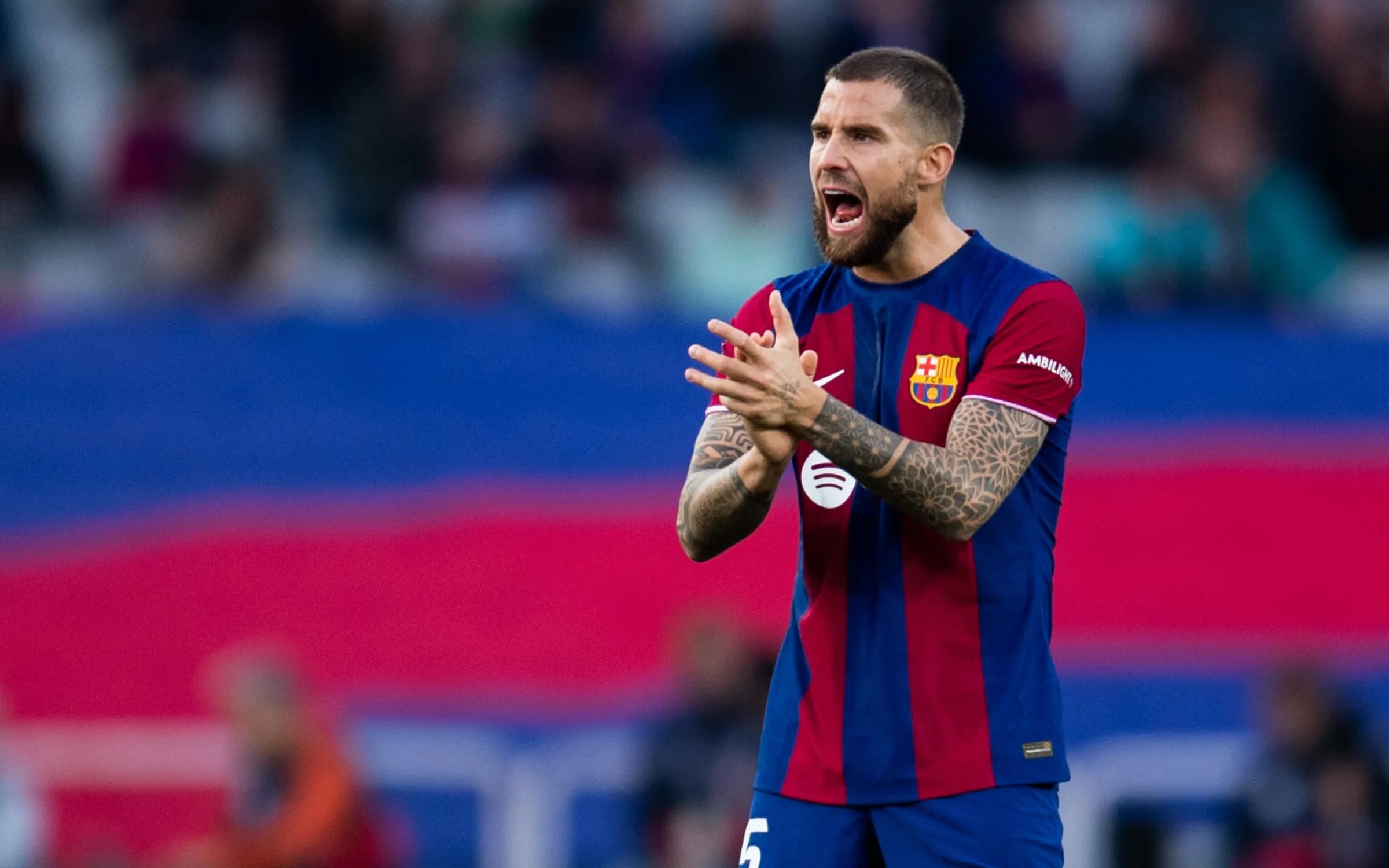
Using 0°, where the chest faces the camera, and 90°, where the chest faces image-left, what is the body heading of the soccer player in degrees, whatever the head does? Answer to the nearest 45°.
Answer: approximately 45°
